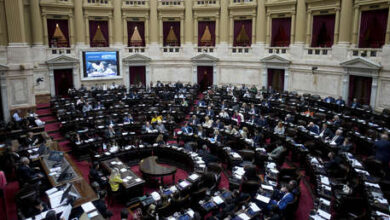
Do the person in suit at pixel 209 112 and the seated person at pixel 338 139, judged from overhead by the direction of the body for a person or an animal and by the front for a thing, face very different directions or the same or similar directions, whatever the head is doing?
same or similar directions

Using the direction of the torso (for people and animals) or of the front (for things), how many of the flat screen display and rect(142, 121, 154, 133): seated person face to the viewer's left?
0

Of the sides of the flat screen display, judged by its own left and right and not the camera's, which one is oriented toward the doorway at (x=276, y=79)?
left

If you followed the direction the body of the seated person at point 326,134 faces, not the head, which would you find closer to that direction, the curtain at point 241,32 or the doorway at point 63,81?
the doorway

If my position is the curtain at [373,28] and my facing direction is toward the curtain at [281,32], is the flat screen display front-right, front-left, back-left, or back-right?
front-left

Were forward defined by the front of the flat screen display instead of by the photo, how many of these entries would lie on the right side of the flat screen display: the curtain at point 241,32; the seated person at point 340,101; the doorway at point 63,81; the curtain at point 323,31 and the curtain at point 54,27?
2

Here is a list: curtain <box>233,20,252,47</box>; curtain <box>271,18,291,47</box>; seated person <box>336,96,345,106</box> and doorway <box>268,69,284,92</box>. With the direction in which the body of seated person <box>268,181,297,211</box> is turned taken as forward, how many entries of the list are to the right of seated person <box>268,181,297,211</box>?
4

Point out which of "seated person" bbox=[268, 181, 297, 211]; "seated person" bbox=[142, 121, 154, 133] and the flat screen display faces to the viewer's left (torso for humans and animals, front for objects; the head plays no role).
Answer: "seated person" bbox=[268, 181, 297, 211]

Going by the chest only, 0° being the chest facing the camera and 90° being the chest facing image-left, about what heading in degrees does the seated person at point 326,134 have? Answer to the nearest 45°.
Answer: approximately 45°

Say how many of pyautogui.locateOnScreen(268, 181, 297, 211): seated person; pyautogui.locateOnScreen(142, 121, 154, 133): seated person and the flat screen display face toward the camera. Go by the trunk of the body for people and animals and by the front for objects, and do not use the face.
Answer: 2

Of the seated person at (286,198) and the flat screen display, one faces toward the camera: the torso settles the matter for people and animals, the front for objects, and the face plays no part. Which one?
the flat screen display

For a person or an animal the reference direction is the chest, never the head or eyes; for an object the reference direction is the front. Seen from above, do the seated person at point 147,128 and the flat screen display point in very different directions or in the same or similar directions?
same or similar directions

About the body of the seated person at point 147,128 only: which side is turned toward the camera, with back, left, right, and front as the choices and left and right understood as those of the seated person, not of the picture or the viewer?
front

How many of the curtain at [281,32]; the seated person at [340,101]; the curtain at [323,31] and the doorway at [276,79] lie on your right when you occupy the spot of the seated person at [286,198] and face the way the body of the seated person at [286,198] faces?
4
